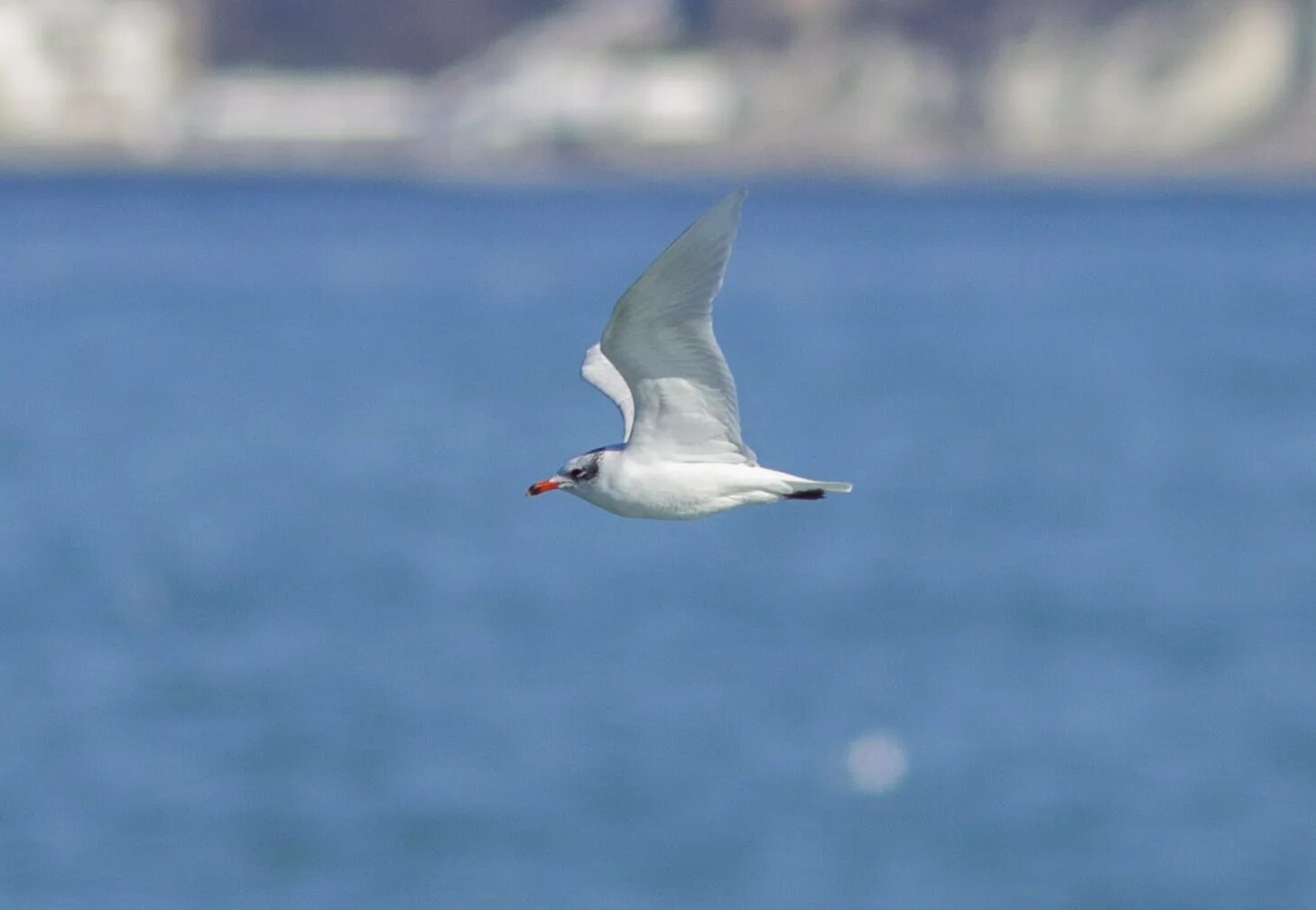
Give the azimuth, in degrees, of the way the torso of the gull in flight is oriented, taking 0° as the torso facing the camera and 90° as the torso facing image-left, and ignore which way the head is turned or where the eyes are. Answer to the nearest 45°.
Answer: approximately 90°
